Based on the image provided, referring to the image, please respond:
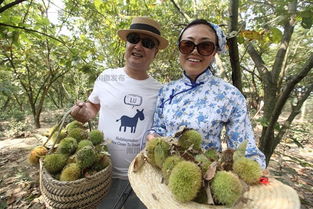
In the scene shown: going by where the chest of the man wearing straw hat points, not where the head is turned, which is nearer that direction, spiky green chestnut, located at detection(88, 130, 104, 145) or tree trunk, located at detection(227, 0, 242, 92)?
the spiky green chestnut

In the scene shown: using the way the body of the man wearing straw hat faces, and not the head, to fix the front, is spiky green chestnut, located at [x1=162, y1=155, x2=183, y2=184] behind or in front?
in front

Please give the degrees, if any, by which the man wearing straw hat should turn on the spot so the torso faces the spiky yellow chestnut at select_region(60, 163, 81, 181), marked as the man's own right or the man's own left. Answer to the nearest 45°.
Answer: approximately 45° to the man's own right

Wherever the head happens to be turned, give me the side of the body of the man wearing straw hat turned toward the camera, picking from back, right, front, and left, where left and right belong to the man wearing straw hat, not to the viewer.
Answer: front

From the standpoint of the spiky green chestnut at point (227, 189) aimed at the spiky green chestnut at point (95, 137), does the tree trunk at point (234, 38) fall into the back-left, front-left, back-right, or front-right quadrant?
front-right

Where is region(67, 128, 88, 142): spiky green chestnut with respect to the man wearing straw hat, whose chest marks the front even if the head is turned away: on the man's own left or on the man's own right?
on the man's own right

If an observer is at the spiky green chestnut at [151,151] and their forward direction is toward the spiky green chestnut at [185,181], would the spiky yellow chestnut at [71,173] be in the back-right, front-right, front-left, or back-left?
back-right

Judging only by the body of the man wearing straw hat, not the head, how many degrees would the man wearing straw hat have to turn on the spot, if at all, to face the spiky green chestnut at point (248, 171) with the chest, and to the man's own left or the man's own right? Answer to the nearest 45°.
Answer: approximately 45° to the man's own left

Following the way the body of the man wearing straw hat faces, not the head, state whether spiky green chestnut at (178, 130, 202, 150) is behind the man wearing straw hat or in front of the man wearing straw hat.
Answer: in front

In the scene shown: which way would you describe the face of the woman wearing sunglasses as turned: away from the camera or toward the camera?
toward the camera

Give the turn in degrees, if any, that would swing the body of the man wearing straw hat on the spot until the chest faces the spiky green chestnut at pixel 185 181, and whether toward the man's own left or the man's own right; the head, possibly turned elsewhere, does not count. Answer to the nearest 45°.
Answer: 0° — they already face it

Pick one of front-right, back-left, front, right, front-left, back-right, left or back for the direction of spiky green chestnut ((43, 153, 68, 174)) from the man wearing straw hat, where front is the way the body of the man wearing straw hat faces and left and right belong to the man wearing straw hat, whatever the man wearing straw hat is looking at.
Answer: front-right
